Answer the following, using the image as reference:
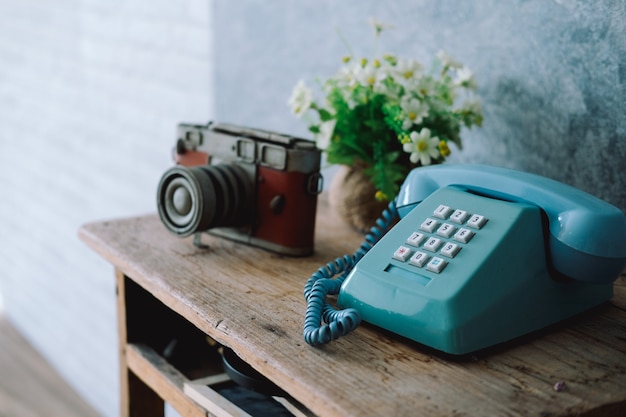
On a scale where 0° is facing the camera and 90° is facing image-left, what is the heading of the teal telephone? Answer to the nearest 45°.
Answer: approximately 45°

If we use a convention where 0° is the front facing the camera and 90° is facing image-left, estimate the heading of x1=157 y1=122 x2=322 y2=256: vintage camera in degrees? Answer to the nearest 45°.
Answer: approximately 45°

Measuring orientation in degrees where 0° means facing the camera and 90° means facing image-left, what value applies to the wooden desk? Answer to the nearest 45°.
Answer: approximately 45°
